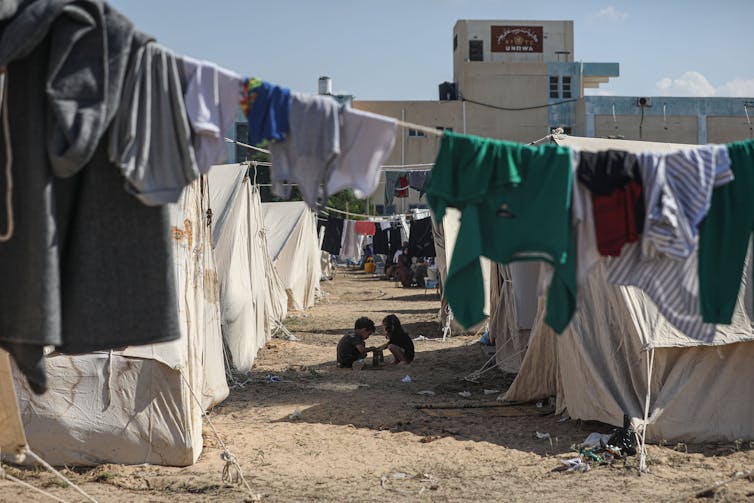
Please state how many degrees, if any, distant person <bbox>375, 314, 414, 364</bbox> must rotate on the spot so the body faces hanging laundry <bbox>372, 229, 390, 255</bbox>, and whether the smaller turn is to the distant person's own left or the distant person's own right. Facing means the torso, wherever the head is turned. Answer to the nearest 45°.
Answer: approximately 90° to the distant person's own right

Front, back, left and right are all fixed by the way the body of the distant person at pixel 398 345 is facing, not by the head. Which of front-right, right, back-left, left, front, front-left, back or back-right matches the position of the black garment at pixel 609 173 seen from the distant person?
left

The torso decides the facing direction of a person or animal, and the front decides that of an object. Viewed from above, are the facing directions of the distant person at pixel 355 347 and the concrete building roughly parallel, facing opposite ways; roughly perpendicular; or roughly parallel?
roughly perpendicular

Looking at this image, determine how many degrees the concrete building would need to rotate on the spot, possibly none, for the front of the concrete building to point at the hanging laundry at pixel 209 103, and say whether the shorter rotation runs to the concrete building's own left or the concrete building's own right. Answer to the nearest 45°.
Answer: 0° — it already faces it

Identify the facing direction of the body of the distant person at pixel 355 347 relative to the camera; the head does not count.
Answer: to the viewer's right

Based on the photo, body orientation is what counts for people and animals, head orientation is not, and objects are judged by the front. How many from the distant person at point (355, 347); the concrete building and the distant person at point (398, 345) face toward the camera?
1

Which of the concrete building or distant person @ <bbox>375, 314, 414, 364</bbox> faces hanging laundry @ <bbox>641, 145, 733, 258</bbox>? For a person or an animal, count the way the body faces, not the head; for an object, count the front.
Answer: the concrete building

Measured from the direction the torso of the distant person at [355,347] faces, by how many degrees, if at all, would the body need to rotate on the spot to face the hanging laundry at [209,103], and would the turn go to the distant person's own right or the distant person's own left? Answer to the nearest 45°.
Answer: approximately 90° to the distant person's own right

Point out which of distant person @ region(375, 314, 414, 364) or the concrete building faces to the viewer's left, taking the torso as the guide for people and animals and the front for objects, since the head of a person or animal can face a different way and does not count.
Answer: the distant person

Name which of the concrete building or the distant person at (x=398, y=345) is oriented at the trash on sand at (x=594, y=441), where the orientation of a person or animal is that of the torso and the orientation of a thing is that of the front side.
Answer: the concrete building

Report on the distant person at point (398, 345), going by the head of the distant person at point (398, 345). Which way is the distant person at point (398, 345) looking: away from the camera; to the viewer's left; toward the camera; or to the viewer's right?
to the viewer's left

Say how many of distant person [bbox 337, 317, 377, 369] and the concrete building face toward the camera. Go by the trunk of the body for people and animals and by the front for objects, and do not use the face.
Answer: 1

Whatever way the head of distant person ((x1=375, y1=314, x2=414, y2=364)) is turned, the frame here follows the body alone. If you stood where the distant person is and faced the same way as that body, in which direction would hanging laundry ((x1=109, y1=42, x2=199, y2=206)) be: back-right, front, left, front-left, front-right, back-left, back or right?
left

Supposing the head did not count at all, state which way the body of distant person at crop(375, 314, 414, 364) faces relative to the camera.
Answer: to the viewer's left
